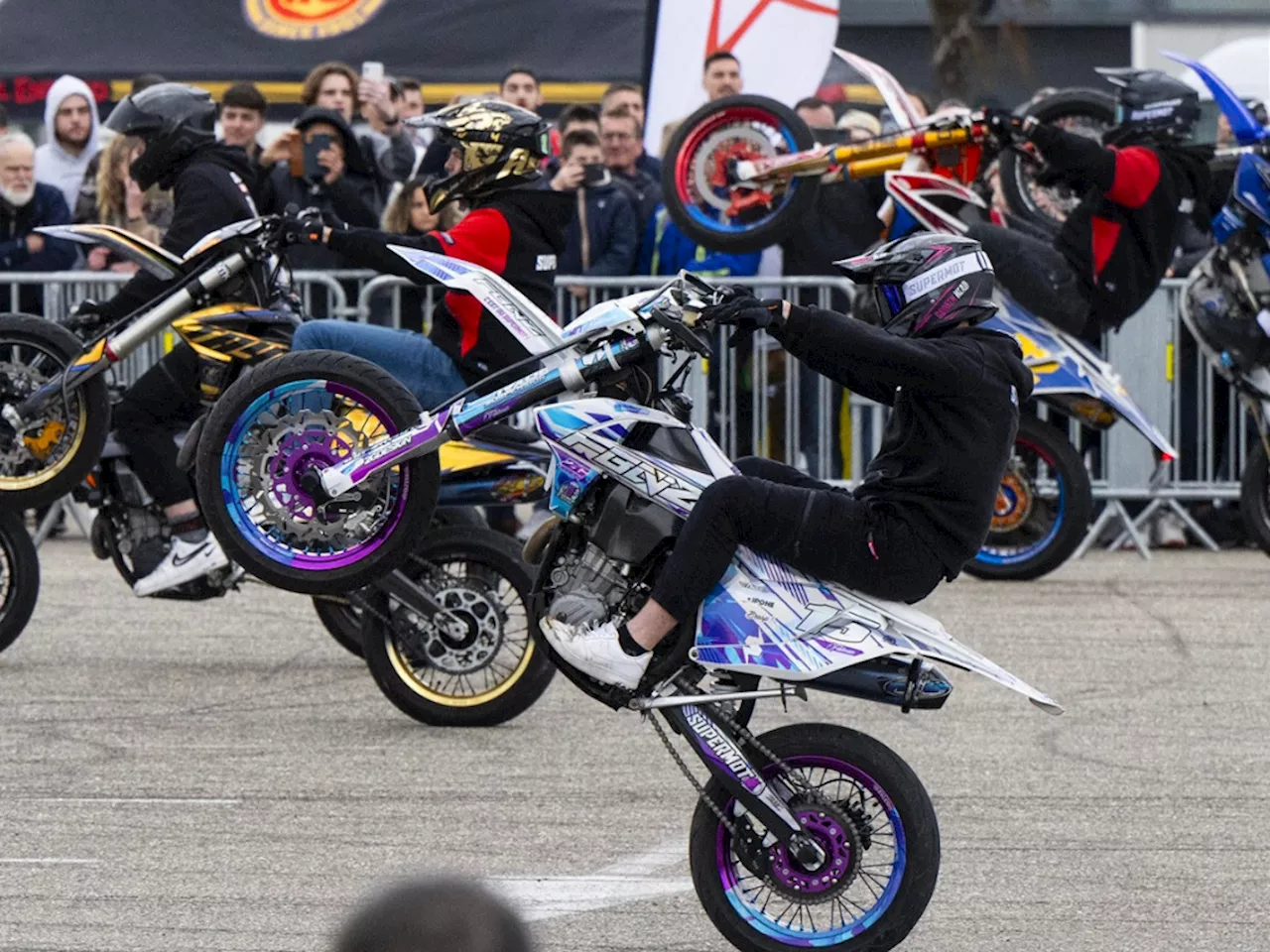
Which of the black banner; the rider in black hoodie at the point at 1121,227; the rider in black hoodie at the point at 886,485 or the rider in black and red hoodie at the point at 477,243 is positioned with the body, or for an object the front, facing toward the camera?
the black banner

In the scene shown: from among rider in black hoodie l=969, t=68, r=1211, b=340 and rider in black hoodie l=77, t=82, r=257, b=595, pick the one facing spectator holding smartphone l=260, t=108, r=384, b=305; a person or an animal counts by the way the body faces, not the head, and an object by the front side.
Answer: rider in black hoodie l=969, t=68, r=1211, b=340

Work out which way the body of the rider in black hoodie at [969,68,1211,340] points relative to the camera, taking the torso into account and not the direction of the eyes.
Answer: to the viewer's left

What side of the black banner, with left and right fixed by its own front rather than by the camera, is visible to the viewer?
front

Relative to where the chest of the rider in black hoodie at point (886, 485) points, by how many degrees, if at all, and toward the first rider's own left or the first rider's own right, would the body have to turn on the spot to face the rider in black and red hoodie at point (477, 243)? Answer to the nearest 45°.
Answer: approximately 45° to the first rider's own right

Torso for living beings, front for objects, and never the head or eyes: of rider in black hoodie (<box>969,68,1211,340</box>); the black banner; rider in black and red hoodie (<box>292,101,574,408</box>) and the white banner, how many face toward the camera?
2

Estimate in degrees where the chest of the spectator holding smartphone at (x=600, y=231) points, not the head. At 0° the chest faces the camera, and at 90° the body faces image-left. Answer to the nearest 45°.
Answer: approximately 45°

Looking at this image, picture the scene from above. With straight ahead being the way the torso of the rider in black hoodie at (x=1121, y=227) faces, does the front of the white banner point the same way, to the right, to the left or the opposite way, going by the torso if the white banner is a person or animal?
to the left

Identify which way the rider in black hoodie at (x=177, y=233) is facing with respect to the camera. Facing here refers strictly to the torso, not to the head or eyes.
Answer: to the viewer's left

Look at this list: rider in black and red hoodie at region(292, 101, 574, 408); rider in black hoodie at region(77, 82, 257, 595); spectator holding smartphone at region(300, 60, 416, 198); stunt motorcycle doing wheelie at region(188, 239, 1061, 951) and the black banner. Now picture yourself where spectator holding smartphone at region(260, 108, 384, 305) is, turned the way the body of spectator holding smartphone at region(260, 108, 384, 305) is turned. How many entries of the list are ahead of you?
3

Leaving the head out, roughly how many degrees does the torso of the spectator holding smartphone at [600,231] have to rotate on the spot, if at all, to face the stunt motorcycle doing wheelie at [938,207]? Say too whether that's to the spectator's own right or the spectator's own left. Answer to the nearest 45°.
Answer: approximately 90° to the spectator's own left

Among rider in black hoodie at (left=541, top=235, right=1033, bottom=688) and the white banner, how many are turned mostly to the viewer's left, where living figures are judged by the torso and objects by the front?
1

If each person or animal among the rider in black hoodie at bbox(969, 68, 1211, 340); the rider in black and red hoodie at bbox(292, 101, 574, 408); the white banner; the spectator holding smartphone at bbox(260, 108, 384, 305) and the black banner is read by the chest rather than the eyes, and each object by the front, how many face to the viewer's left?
2
